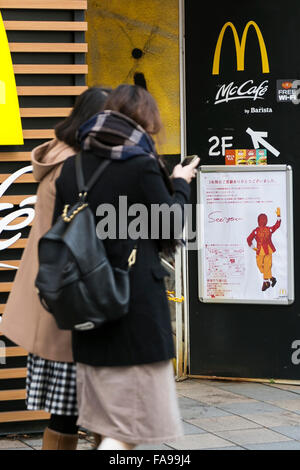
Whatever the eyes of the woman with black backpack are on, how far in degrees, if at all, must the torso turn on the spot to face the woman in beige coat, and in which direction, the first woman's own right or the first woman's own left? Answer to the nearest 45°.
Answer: approximately 90° to the first woman's own left

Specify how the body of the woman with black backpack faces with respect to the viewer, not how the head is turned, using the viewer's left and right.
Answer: facing away from the viewer and to the right of the viewer

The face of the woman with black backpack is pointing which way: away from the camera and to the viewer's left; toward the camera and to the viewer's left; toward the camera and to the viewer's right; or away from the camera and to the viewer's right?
away from the camera and to the viewer's right
